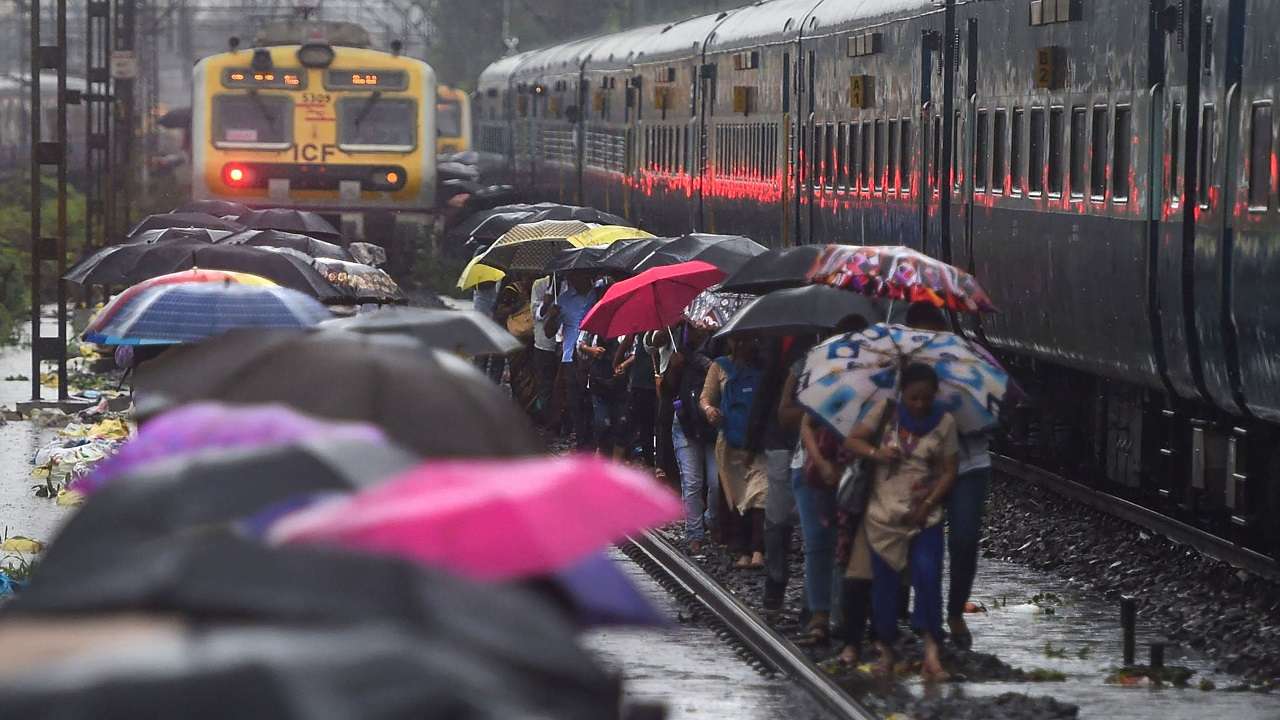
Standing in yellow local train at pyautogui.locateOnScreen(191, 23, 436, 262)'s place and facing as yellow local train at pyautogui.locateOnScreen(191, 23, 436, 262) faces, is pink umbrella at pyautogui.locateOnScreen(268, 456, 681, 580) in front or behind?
in front

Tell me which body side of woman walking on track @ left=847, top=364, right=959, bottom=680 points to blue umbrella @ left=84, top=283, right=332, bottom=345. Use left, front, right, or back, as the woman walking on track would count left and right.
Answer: right

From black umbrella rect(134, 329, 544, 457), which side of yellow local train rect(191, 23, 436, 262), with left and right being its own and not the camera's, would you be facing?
front

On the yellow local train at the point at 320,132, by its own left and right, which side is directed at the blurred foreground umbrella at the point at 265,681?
front

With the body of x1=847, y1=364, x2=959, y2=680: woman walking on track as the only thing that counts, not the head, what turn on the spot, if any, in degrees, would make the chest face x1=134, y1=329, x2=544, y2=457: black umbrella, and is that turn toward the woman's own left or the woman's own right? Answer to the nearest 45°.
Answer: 0° — they already face it

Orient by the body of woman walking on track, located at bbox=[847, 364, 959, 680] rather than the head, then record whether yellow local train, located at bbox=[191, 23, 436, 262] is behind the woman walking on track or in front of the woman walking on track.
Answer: behind

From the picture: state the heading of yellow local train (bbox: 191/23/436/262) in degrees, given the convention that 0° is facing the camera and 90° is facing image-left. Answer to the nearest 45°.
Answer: approximately 0°

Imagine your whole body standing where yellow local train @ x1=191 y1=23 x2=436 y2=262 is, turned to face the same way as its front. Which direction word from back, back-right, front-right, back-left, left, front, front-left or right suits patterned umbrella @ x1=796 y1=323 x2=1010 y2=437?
front

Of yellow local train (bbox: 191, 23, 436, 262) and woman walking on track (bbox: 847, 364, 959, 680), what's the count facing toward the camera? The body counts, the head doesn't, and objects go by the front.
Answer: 2

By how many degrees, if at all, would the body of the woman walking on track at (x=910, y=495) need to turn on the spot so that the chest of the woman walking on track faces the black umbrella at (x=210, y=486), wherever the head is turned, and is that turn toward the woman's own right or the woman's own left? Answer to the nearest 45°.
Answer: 0° — they already face it

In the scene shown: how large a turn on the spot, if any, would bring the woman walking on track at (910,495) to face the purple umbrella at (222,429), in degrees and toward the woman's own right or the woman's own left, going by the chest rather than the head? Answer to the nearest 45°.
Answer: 0° — they already face it

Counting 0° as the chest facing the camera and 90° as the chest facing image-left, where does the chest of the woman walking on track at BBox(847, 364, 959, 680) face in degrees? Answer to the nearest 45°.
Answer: approximately 0°

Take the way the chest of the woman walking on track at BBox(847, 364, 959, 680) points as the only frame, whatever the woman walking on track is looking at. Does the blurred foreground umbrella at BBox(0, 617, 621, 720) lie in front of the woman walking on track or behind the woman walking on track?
in front
